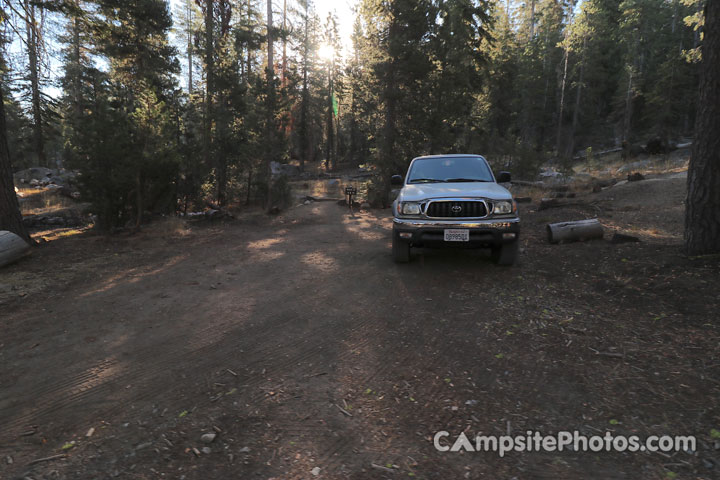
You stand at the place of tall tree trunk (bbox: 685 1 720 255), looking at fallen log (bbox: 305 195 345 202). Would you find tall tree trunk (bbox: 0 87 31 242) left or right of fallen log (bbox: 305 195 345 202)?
left

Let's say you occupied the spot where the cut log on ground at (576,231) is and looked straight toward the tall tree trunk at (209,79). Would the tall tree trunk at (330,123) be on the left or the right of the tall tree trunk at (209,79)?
right

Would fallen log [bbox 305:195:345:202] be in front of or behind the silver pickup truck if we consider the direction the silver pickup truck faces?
behind

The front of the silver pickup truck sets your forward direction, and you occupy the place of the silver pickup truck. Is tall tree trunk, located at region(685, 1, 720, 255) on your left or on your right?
on your left

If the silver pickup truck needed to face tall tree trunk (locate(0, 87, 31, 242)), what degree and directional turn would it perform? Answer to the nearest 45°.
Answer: approximately 90° to its right

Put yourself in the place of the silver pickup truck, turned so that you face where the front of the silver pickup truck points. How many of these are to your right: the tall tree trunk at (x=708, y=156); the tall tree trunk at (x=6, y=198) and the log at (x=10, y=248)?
2

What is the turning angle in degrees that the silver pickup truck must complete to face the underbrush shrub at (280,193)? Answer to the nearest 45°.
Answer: approximately 135° to its right

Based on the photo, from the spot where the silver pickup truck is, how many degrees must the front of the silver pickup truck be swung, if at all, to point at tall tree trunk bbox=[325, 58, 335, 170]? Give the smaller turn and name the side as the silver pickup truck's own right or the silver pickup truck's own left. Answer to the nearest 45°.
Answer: approximately 180°

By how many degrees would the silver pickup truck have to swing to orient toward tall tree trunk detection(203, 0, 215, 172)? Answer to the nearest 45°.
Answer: approximately 135° to its right

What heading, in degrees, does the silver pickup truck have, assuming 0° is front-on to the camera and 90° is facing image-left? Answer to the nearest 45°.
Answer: approximately 0°

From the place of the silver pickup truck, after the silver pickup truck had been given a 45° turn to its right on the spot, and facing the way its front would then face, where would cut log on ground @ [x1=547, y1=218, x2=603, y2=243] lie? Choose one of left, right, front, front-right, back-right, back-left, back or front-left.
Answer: back

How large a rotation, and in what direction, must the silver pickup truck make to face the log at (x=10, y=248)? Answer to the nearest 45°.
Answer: approximately 90° to its right
